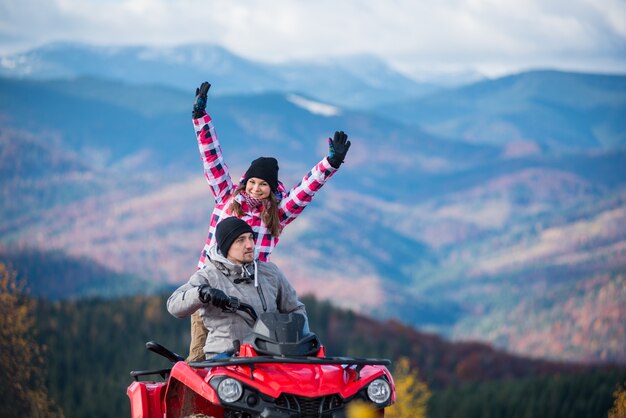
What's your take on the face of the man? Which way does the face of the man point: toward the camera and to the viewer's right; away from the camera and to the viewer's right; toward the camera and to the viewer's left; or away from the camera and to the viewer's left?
toward the camera and to the viewer's right

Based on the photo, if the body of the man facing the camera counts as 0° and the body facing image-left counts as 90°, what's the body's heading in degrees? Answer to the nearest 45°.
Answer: approximately 315°

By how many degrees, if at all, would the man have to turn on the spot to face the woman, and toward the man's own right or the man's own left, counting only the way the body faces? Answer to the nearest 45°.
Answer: approximately 135° to the man's own left

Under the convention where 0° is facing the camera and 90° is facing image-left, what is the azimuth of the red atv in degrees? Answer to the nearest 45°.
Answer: approximately 315°
